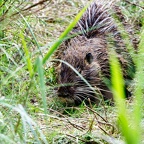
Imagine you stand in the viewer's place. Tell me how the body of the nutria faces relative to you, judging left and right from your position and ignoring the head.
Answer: facing the viewer and to the left of the viewer
